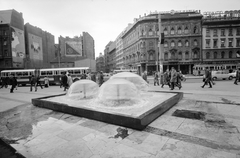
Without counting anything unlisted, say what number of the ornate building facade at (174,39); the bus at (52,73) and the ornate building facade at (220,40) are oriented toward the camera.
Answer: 2

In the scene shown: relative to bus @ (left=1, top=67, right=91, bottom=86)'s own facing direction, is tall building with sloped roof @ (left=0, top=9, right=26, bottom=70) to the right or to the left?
on its left

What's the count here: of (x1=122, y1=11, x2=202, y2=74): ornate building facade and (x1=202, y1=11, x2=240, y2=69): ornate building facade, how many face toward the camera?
2

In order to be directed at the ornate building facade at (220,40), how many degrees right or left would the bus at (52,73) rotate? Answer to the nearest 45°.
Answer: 0° — it already faces it

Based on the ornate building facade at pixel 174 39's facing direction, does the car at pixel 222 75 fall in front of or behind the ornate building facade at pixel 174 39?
in front

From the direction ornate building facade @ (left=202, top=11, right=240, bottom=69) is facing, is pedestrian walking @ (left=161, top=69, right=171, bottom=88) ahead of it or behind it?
ahead

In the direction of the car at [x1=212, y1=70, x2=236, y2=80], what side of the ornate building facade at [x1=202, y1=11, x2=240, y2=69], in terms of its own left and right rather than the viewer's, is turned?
front

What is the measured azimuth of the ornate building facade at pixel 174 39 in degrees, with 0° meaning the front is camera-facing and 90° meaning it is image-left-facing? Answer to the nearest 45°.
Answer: approximately 0°

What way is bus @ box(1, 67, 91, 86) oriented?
to the viewer's right
